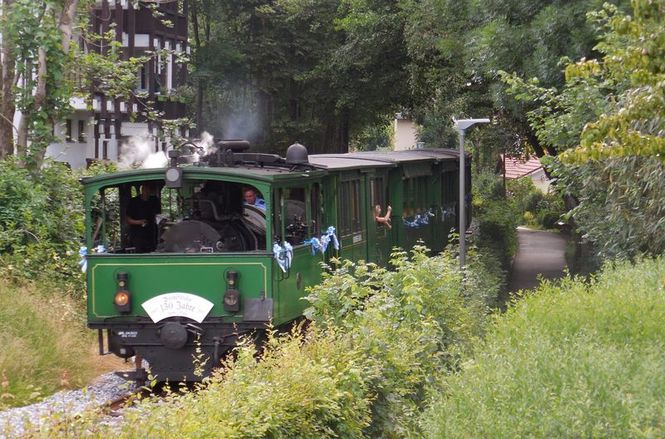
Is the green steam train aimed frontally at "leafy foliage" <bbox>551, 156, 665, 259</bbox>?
no

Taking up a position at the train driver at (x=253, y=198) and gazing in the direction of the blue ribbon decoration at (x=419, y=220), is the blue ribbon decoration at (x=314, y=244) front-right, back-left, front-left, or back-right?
front-right

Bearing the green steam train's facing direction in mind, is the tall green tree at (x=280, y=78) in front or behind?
behind

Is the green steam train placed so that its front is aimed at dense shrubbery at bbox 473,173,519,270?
no

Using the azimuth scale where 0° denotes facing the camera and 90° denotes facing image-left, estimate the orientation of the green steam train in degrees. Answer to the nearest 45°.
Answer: approximately 45°

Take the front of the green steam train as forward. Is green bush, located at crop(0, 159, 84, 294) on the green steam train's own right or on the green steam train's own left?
on the green steam train's own right

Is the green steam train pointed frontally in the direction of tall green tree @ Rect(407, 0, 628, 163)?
no
